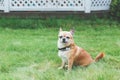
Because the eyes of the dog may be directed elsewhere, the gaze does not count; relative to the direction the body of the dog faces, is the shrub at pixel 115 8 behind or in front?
behind

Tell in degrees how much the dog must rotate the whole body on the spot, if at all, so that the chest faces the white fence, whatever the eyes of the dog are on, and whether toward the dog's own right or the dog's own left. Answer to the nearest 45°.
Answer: approximately 135° to the dog's own right

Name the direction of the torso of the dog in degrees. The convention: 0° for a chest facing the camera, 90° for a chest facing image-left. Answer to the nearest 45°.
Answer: approximately 45°
